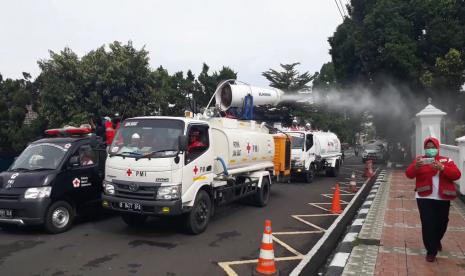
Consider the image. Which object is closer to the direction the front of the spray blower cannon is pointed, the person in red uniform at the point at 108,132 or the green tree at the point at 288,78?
the green tree

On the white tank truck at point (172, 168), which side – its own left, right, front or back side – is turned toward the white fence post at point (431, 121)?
back

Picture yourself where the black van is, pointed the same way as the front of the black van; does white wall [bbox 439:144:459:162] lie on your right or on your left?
on your left

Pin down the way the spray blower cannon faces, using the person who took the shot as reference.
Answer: facing away from the viewer and to the right of the viewer

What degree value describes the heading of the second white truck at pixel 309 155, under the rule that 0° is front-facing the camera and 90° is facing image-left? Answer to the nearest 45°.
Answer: approximately 45°

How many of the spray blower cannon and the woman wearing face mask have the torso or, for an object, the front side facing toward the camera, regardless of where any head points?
1

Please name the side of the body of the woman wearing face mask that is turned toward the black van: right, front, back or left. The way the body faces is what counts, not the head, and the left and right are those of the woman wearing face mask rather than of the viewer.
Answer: right

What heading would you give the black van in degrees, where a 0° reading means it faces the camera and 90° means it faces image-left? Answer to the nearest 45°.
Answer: approximately 45°

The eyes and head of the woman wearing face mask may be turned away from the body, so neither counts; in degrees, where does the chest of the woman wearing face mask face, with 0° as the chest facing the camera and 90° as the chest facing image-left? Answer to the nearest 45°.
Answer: approximately 0°

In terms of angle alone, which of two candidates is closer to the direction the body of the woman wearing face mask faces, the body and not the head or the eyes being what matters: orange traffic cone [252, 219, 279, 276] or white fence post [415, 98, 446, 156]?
the orange traffic cone

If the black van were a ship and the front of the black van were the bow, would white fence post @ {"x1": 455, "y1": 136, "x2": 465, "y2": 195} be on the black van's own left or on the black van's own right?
on the black van's own left

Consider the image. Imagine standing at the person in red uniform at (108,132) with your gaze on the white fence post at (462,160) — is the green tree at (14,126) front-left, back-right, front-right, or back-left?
back-left

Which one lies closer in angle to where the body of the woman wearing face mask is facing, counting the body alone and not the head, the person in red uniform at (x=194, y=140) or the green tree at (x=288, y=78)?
the person in red uniform
